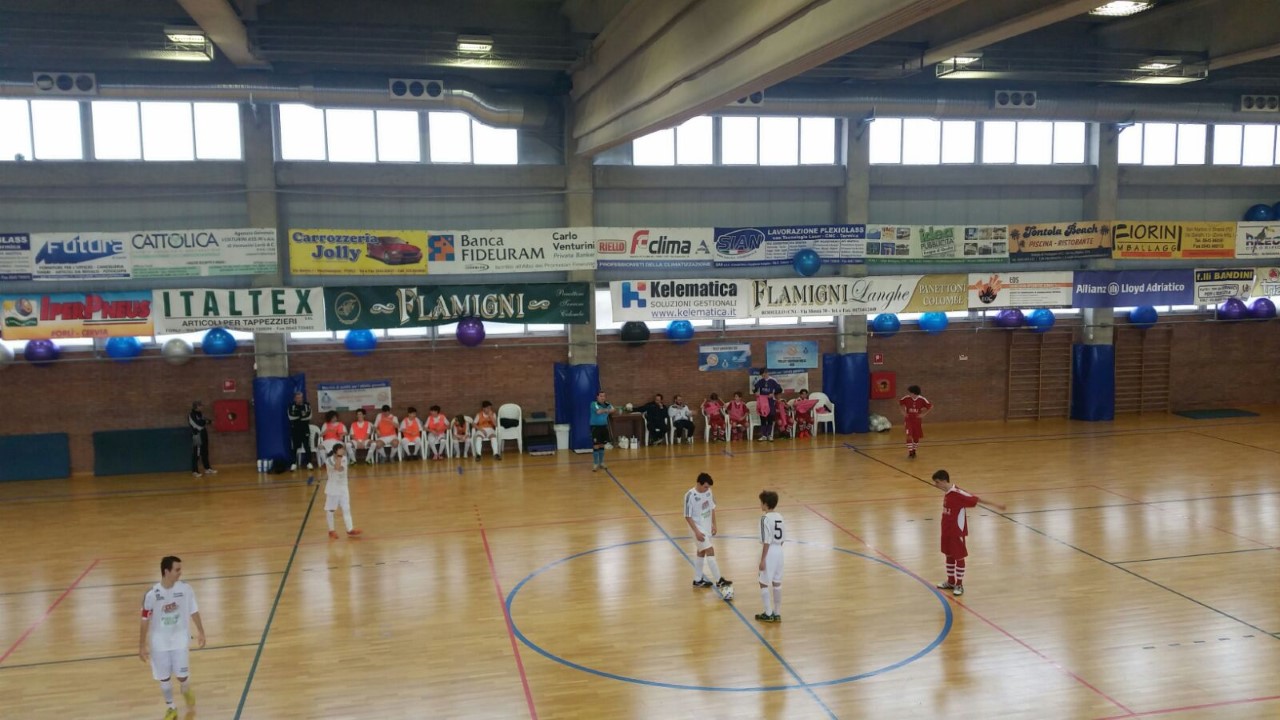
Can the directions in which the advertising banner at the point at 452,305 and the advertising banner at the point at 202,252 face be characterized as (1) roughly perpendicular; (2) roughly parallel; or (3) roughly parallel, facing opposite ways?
roughly parallel

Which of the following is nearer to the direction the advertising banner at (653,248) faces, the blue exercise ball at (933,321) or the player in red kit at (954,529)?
the player in red kit

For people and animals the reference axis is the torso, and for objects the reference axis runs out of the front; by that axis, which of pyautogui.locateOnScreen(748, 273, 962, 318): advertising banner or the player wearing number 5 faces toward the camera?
the advertising banner

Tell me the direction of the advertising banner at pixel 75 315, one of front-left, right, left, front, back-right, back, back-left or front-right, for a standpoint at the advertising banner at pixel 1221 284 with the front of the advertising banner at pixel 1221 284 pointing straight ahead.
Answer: front-right

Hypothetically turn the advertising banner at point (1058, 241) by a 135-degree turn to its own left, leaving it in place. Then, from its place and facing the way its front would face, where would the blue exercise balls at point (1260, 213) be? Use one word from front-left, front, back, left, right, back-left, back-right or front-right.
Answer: front

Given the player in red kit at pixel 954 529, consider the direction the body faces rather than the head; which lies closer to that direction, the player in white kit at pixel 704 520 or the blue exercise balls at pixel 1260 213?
the player in white kit

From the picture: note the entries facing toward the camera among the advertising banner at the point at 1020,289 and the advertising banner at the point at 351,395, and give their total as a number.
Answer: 2

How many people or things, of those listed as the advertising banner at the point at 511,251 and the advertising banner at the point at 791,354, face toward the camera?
2

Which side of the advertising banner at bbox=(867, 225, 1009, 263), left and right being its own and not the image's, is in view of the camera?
front

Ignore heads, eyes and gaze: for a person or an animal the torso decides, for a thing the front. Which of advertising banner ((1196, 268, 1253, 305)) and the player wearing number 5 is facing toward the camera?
the advertising banner

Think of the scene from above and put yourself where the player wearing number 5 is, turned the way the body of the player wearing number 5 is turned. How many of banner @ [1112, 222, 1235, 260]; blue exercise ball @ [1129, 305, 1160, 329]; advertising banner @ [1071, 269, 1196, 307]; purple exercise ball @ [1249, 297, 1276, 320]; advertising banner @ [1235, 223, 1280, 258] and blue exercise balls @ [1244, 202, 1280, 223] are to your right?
6

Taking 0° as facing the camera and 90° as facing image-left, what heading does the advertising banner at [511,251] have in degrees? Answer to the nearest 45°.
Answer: approximately 0°

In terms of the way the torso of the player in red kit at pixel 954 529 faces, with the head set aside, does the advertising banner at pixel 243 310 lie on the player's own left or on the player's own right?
on the player's own right

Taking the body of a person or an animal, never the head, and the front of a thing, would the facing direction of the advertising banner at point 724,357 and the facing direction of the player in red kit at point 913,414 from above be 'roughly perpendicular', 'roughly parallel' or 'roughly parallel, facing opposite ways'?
roughly parallel

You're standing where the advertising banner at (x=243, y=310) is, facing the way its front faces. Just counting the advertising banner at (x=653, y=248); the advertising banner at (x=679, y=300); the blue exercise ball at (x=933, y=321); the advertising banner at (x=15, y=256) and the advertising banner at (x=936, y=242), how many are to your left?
4

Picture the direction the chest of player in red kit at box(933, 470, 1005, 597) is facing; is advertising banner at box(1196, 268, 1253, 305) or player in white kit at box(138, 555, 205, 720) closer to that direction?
the player in white kit
